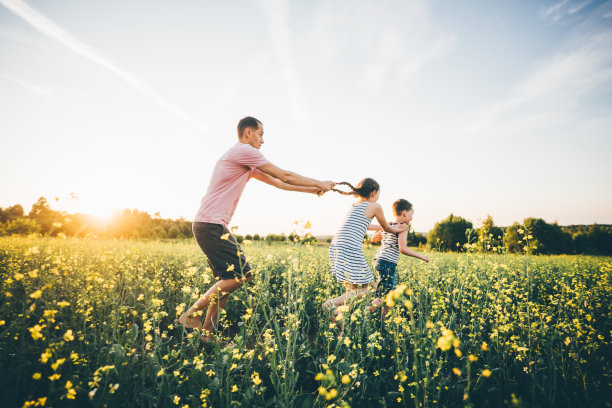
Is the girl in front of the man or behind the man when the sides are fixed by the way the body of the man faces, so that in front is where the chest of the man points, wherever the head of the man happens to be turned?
in front

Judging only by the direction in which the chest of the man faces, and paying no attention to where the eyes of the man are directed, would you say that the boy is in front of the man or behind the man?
in front

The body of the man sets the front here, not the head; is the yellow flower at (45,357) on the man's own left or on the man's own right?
on the man's own right

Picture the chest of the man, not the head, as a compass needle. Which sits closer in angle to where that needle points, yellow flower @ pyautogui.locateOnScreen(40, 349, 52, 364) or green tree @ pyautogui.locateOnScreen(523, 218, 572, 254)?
the green tree

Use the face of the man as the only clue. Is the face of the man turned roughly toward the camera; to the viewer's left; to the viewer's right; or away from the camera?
to the viewer's right

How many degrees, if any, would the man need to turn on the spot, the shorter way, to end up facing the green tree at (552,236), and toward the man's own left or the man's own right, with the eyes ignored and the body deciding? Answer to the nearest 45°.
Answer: approximately 45° to the man's own left

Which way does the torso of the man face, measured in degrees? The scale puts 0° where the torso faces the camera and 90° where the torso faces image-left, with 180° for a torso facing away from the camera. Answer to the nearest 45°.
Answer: approximately 270°
